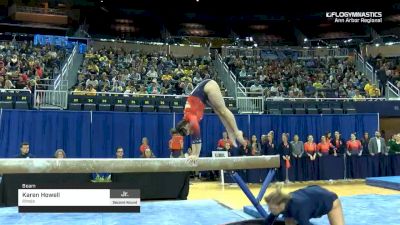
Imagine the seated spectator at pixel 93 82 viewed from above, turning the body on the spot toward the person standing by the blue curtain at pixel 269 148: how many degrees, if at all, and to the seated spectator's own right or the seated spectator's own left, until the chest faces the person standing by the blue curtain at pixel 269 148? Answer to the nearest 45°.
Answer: approximately 45° to the seated spectator's own left

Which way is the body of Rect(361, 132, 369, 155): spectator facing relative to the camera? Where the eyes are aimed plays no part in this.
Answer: toward the camera

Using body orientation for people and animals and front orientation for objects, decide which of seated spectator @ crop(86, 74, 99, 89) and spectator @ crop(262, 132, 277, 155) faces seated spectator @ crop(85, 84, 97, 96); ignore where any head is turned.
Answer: seated spectator @ crop(86, 74, 99, 89)

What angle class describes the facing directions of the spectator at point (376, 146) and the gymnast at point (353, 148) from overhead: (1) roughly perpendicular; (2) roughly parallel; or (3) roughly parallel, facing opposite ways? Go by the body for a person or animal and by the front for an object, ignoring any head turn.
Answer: roughly parallel

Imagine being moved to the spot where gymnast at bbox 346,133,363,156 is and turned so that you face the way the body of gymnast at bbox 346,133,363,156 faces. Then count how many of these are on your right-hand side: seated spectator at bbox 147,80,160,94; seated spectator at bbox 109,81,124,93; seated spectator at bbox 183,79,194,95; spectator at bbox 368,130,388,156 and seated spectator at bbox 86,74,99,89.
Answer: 4

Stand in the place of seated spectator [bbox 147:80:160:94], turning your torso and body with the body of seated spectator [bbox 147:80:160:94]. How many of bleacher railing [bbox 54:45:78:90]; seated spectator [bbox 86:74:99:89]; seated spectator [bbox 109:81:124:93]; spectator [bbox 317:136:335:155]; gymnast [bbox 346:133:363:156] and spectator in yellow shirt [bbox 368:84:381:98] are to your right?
3

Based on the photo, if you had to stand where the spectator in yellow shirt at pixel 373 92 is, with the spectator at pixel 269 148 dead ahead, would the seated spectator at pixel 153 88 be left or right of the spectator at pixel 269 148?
right

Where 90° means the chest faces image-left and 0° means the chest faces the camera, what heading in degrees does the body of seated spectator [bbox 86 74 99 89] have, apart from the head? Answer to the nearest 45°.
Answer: approximately 0°

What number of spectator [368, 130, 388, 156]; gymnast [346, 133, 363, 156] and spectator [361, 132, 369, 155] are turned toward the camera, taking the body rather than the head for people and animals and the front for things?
3

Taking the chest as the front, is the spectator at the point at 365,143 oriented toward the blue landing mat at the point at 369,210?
yes

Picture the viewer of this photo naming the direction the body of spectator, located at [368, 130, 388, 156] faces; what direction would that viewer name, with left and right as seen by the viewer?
facing the viewer

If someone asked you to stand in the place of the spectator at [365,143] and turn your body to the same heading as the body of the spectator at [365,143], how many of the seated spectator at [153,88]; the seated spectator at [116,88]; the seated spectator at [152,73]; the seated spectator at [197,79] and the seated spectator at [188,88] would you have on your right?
5

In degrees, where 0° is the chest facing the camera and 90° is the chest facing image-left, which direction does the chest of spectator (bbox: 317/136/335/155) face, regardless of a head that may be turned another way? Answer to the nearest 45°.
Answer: approximately 0°
